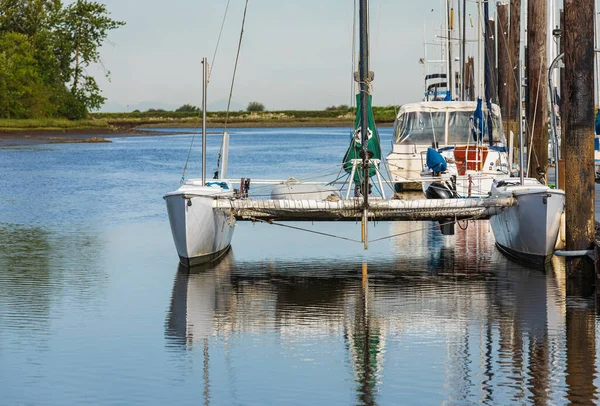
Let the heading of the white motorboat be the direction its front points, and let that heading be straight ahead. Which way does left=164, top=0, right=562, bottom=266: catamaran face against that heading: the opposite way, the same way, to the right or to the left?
the opposite way

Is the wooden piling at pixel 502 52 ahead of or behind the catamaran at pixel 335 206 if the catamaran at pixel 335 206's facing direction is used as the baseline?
behind

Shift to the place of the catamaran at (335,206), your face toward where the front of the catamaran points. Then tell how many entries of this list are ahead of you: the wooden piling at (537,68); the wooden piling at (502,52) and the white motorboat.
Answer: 0

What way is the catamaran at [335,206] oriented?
toward the camera

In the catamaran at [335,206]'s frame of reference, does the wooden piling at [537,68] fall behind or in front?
behind

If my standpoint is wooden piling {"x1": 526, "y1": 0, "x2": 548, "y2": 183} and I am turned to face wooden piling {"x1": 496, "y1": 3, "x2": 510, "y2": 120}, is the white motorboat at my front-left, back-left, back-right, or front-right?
front-left
